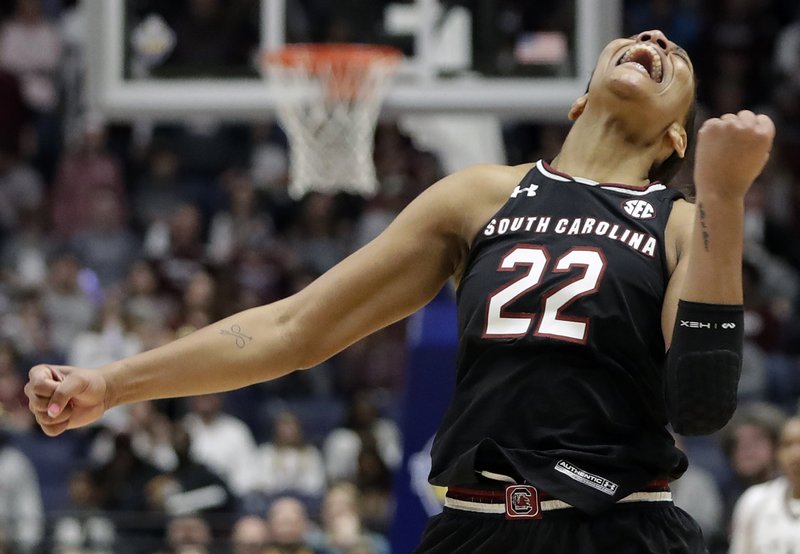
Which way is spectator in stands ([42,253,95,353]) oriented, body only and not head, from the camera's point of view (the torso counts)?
toward the camera

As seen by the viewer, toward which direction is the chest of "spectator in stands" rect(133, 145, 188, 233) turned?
toward the camera

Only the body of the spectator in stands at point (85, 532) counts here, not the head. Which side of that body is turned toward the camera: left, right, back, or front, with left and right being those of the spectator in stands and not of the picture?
front

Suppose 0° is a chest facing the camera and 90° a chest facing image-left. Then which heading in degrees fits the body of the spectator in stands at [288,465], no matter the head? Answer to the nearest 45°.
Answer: approximately 0°

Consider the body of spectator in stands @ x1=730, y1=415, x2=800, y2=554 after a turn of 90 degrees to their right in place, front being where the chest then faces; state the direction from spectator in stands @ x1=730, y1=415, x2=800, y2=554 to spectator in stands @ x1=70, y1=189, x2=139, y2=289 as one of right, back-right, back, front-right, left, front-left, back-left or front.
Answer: front-right

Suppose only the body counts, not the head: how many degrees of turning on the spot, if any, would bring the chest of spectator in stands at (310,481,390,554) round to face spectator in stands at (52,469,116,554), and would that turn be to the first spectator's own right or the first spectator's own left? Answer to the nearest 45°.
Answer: approximately 90° to the first spectator's own right

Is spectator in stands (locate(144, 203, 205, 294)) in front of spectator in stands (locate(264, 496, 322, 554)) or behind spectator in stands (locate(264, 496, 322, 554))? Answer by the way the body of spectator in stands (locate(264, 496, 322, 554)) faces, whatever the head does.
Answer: behind

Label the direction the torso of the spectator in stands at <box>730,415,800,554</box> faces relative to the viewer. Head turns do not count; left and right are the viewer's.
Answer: facing the viewer

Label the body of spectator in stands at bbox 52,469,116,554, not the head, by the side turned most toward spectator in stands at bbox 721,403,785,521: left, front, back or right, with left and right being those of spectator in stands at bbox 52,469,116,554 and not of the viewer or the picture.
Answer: left

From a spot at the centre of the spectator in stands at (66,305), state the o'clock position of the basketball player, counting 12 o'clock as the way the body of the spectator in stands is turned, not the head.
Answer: The basketball player is roughly at 12 o'clock from the spectator in stands.

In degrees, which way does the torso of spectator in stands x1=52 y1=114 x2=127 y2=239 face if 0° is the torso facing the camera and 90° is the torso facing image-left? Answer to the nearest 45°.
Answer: approximately 0°

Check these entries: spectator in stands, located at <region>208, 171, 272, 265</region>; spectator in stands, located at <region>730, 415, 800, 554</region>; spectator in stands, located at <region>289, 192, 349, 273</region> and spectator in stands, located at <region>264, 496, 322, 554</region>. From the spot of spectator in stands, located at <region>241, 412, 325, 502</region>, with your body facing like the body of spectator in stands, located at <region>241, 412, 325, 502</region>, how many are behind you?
2
